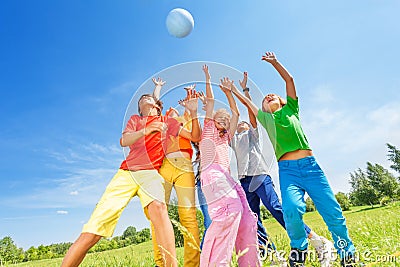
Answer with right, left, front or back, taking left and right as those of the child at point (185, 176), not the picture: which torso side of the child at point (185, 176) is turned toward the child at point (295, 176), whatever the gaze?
left

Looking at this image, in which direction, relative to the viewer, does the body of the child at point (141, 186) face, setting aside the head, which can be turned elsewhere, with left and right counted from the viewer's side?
facing the viewer

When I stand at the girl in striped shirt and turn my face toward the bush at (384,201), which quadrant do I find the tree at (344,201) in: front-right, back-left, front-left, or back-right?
front-left

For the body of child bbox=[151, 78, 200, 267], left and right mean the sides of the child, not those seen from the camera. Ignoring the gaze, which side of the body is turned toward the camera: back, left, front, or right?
front

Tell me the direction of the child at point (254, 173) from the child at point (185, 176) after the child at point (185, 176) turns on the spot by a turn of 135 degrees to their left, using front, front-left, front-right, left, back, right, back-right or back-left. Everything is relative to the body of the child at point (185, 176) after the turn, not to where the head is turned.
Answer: front

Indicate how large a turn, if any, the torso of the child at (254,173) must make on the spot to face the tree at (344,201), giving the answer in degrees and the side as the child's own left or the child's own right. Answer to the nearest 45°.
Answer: approximately 180°

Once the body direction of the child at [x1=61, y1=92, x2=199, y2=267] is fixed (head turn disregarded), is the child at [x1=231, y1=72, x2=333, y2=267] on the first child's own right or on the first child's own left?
on the first child's own left

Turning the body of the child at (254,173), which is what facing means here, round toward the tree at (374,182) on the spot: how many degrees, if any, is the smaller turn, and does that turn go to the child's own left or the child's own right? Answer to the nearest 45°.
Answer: approximately 180°

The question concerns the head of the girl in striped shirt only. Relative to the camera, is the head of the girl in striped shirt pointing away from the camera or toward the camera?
toward the camera

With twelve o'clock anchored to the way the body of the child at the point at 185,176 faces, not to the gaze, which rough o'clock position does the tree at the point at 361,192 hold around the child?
The tree is roughly at 7 o'clock from the child.

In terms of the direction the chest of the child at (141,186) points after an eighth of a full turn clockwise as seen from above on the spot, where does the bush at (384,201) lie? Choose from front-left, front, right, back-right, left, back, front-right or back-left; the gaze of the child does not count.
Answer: back-left

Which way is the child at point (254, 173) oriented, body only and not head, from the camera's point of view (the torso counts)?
toward the camera
